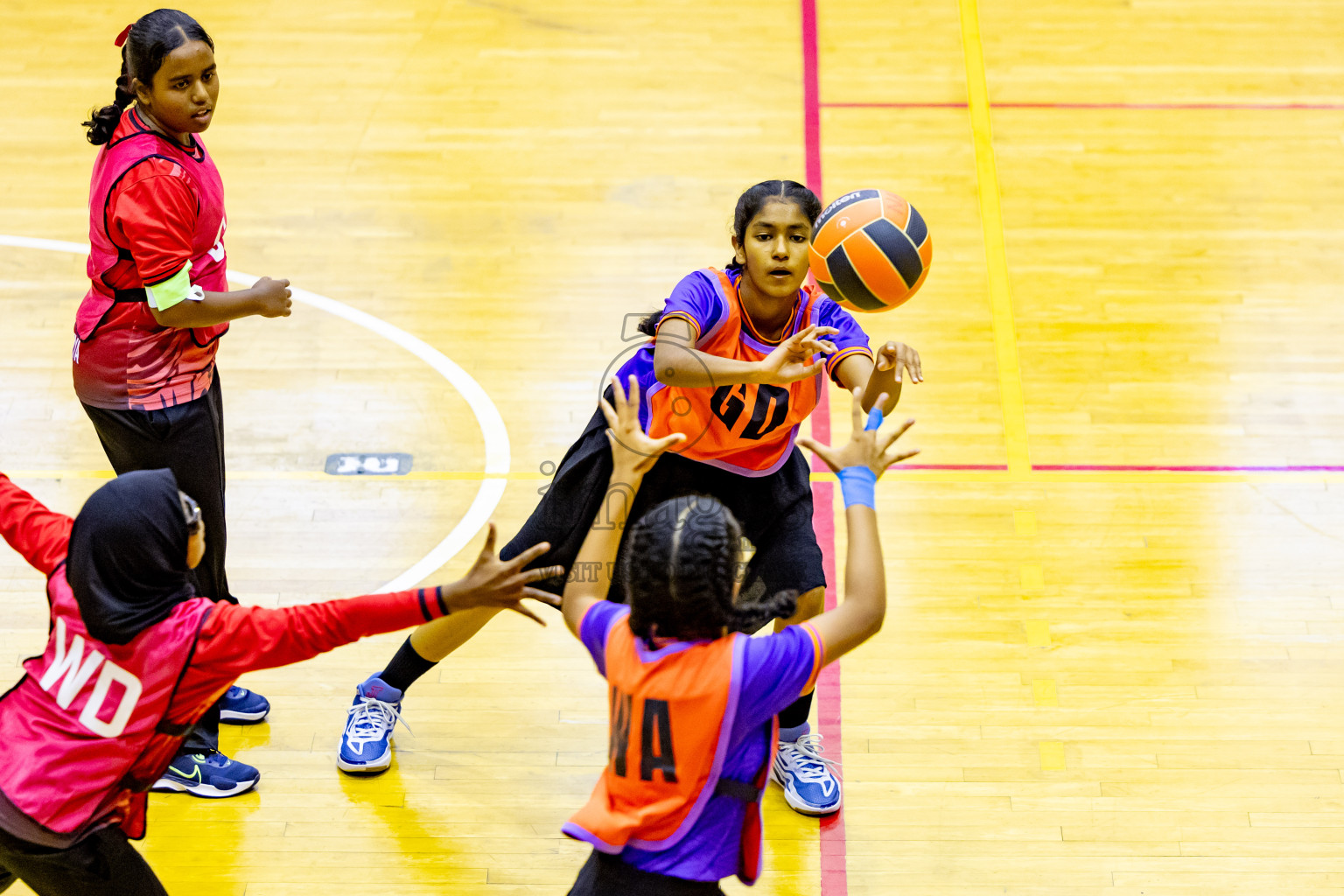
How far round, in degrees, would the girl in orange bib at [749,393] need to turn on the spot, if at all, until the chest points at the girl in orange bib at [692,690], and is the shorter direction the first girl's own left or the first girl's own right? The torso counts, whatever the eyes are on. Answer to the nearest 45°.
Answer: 0° — they already face them

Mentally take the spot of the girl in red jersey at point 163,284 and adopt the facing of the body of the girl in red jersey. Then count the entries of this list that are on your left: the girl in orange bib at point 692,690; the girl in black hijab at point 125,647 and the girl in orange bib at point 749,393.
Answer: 0

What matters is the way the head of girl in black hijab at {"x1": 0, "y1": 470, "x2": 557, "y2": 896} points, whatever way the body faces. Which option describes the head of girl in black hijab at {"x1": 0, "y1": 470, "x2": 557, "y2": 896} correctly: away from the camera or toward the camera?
away from the camera

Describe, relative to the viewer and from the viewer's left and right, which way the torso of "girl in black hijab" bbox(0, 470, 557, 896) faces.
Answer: facing away from the viewer and to the right of the viewer

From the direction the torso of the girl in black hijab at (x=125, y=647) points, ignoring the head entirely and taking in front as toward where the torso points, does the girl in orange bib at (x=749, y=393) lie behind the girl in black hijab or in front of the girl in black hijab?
in front

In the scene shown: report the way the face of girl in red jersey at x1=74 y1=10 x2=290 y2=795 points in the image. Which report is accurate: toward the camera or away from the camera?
toward the camera

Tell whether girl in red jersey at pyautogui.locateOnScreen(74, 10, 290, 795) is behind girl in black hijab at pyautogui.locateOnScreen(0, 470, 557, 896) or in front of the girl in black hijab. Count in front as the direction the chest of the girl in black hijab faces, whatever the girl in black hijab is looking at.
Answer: in front

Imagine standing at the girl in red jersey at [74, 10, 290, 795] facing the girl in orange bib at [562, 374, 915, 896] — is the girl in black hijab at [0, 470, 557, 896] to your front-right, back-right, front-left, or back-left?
front-right

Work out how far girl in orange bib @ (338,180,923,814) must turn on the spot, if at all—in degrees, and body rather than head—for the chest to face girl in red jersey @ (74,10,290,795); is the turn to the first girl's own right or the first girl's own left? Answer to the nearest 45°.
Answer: approximately 90° to the first girl's own right

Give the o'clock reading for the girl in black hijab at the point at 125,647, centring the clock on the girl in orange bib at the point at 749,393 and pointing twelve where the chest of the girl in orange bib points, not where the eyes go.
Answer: The girl in black hijab is roughly at 2 o'clock from the girl in orange bib.

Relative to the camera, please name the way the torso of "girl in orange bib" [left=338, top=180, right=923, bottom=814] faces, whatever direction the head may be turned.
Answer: toward the camera

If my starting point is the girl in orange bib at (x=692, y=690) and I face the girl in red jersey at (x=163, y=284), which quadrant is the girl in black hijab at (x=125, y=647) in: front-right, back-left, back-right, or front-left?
front-left

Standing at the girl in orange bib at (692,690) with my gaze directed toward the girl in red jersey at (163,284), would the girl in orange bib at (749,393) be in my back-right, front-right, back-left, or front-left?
front-right

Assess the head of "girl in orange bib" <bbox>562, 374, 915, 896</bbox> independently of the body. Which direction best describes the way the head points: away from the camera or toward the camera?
away from the camera

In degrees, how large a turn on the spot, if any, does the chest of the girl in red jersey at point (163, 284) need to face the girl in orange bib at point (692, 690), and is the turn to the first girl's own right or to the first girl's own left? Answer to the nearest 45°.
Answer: approximately 45° to the first girl's own right

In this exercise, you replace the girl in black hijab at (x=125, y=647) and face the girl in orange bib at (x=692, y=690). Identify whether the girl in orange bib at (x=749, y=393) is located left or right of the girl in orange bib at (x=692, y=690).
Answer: left

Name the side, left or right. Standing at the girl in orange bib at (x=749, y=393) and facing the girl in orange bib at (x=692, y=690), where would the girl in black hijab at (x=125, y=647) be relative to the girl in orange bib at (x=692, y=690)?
right

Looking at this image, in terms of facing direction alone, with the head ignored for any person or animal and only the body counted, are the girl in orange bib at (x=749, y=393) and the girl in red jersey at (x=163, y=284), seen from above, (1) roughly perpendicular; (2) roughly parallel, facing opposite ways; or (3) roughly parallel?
roughly perpendicular

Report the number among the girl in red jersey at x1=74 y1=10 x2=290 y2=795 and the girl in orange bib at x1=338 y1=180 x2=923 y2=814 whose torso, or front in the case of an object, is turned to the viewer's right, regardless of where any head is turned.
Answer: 1

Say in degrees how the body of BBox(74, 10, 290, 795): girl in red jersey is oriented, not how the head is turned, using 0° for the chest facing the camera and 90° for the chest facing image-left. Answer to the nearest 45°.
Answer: approximately 270°

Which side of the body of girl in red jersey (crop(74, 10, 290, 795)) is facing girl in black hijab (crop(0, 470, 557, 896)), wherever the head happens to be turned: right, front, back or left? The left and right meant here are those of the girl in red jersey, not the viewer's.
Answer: right

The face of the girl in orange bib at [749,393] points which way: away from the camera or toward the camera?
toward the camera
